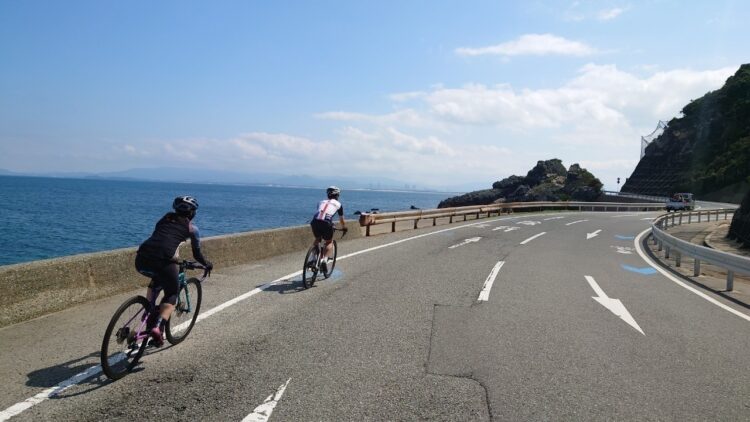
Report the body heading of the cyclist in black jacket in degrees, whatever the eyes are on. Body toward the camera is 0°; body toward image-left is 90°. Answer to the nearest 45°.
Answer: approximately 225°

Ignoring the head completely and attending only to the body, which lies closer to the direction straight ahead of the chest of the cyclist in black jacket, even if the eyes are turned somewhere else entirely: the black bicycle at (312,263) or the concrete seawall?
the black bicycle

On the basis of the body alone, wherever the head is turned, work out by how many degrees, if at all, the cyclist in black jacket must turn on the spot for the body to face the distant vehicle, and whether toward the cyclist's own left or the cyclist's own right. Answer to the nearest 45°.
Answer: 0° — they already face it

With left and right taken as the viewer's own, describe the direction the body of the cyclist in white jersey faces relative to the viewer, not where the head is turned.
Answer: facing away from the viewer and to the right of the viewer

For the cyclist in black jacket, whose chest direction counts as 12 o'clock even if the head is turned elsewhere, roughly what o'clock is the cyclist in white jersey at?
The cyclist in white jersey is roughly at 12 o'clock from the cyclist in black jacket.

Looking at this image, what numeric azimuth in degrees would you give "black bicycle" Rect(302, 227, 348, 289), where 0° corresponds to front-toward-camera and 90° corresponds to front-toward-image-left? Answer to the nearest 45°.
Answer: approximately 225°

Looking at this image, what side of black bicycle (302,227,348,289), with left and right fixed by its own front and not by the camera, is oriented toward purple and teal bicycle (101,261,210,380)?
back

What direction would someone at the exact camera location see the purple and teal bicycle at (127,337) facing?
facing away from the viewer and to the right of the viewer

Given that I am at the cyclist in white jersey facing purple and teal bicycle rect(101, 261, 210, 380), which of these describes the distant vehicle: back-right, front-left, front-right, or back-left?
back-left
